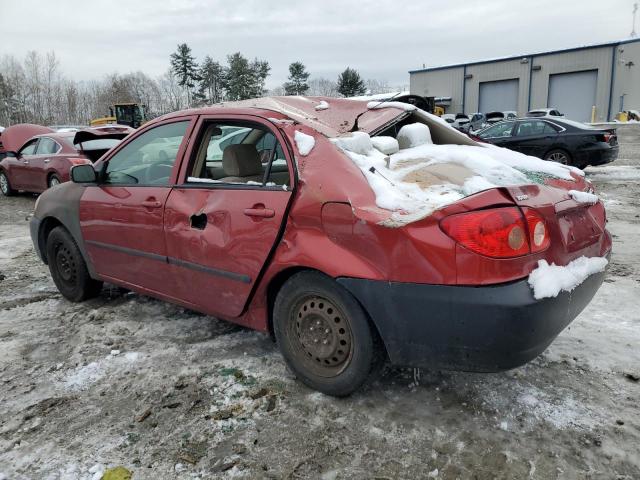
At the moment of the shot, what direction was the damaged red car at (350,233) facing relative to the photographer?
facing away from the viewer and to the left of the viewer

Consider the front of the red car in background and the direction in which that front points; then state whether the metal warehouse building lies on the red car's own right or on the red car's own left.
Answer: on the red car's own right

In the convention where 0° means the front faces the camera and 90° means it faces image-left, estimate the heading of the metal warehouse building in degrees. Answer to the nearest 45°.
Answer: approximately 45°

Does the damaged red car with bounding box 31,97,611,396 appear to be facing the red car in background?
yes

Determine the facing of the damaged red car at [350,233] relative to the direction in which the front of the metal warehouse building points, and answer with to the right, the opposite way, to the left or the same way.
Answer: to the right

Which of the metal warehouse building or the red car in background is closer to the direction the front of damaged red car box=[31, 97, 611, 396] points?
the red car in background

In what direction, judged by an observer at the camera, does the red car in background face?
facing away from the viewer and to the left of the viewer

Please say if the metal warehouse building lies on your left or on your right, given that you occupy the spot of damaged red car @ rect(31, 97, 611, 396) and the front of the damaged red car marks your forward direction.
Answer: on your right

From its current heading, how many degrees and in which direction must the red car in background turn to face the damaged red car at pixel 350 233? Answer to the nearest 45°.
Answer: approximately 135° to its left
